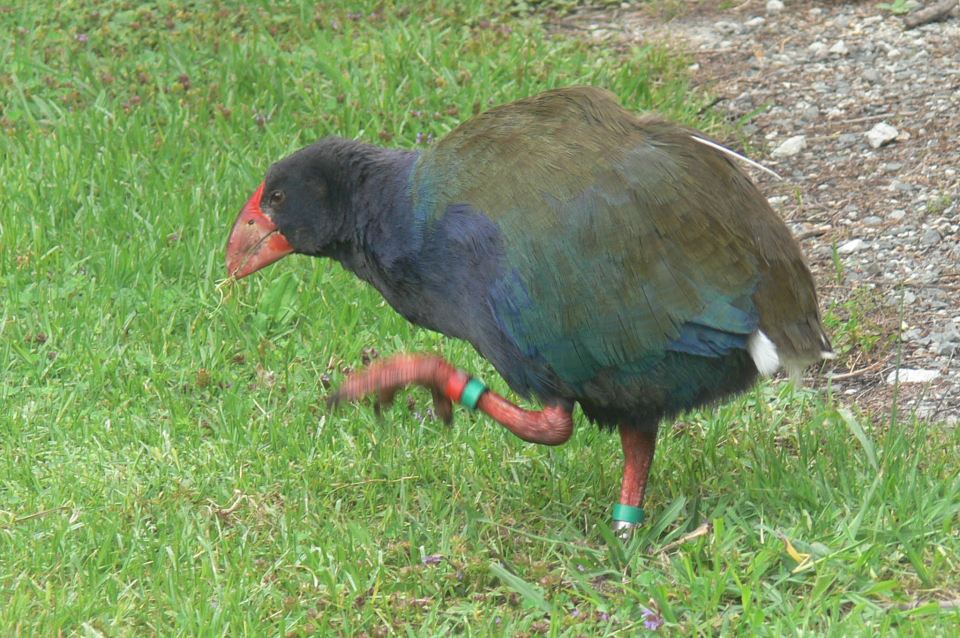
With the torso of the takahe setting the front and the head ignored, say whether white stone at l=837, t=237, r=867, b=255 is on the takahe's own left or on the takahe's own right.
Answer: on the takahe's own right

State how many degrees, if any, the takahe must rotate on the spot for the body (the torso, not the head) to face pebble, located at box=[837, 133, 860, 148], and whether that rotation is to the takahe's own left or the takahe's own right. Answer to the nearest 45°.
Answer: approximately 135° to the takahe's own right

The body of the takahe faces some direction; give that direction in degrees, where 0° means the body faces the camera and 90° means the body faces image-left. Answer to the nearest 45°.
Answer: approximately 90°

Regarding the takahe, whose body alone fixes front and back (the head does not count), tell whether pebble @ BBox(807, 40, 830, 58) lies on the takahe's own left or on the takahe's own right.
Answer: on the takahe's own right

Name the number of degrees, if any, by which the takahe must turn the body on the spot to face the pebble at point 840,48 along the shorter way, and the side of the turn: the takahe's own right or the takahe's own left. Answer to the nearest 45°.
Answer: approximately 135° to the takahe's own right
